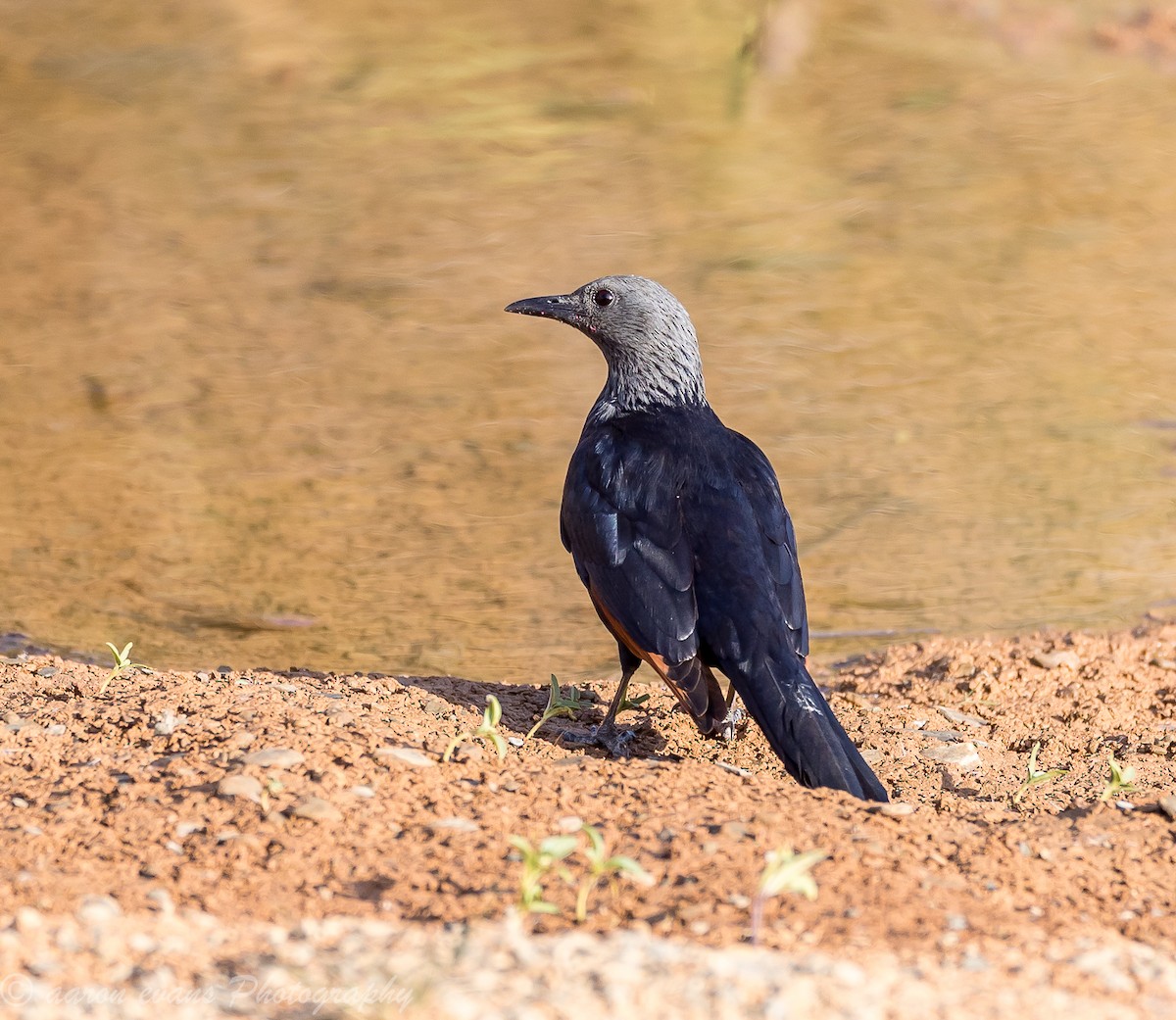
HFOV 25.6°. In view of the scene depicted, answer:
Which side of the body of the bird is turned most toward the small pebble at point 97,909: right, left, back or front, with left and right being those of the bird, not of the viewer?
left

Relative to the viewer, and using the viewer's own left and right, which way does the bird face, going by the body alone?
facing away from the viewer and to the left of the viewer

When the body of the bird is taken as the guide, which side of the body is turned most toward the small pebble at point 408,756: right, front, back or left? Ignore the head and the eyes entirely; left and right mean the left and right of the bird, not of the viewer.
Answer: left

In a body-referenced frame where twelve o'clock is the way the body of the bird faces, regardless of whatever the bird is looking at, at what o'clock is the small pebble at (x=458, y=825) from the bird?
The small pebble is roughly at 8 o'clock from the bird.

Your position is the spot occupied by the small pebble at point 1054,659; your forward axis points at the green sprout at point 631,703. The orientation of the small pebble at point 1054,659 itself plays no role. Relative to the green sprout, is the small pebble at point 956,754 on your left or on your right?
left

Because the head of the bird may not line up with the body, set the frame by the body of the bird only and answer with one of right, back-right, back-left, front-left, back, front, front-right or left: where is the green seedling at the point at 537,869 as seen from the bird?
back-left

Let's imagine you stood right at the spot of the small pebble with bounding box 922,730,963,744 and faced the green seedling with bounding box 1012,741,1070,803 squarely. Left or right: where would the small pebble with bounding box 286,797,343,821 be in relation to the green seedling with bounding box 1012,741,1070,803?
right

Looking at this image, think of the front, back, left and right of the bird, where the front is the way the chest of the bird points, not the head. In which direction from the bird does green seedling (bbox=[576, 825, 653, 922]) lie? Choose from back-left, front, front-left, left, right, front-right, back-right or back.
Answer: back-left

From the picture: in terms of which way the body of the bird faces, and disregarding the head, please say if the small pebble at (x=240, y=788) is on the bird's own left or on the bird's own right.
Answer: on the bird's own left

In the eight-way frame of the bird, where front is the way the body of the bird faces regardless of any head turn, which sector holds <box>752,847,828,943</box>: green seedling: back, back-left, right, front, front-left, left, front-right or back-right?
back-left
